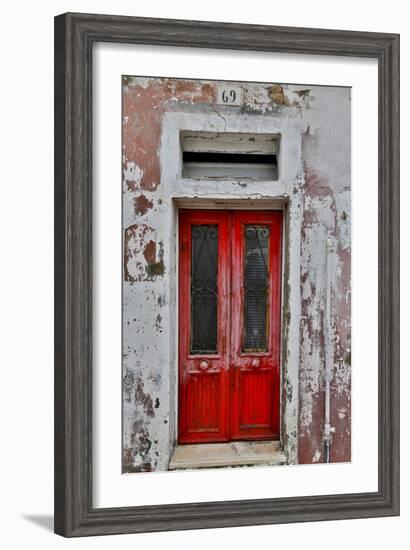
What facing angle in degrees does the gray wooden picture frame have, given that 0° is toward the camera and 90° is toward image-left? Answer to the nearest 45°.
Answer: approximately 315°
